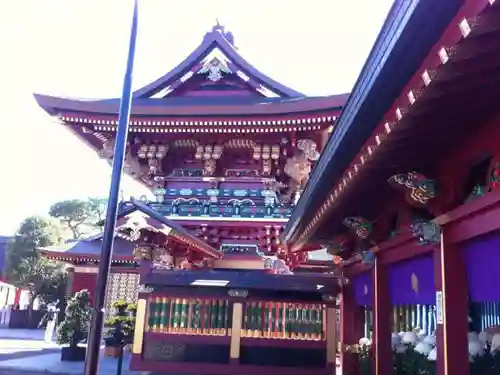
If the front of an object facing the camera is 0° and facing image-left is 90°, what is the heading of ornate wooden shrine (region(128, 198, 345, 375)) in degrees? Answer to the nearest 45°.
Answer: approximately 0°

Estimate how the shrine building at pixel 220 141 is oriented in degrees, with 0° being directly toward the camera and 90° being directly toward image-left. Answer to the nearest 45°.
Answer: approximately 0°

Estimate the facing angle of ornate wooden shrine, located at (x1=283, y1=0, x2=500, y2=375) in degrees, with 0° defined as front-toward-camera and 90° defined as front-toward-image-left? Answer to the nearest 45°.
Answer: approximately 45°

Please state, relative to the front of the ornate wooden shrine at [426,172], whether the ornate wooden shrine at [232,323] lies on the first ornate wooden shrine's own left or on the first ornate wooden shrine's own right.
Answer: on the first ornate wooden shrine's own right

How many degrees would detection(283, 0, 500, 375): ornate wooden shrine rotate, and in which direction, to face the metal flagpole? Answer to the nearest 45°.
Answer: approximately 45° to its right

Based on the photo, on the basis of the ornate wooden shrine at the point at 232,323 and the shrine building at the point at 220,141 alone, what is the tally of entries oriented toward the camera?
2

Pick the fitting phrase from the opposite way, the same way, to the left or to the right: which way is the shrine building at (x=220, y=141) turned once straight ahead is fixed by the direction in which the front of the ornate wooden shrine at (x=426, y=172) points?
to the left

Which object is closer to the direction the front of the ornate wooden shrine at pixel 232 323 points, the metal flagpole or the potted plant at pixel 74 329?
the metal flagpole

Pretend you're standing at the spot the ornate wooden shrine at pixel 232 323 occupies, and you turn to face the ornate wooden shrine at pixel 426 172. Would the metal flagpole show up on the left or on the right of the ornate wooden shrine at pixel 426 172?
right
